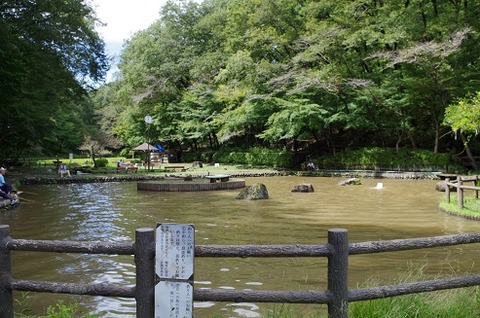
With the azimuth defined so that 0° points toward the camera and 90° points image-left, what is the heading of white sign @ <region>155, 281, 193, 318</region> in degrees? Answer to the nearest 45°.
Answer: approximately 0°

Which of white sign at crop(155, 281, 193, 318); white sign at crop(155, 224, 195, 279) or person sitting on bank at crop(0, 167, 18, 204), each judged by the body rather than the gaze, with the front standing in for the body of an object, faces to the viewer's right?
the person sitting on bank

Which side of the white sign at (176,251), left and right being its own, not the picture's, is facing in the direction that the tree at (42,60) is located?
back

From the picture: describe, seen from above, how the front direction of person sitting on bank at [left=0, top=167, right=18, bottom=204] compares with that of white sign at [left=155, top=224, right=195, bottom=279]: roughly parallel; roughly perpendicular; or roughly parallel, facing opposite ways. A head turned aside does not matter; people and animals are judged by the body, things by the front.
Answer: roughly perpendicular

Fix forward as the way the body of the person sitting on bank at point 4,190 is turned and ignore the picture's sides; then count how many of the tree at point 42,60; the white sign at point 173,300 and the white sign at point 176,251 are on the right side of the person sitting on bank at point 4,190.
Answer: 2

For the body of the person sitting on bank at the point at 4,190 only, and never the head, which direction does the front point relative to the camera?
to the viewer's right

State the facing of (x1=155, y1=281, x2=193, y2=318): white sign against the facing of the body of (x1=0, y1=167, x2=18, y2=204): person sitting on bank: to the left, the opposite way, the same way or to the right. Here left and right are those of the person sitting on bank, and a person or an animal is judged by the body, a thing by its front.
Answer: to the right

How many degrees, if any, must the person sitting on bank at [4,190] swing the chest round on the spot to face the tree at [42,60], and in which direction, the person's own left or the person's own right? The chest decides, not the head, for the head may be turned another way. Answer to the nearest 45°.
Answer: approximately 90° to the person's own left

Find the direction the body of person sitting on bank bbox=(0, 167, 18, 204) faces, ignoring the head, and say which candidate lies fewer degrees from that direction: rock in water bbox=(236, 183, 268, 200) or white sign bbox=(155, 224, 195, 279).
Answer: the rock in water
